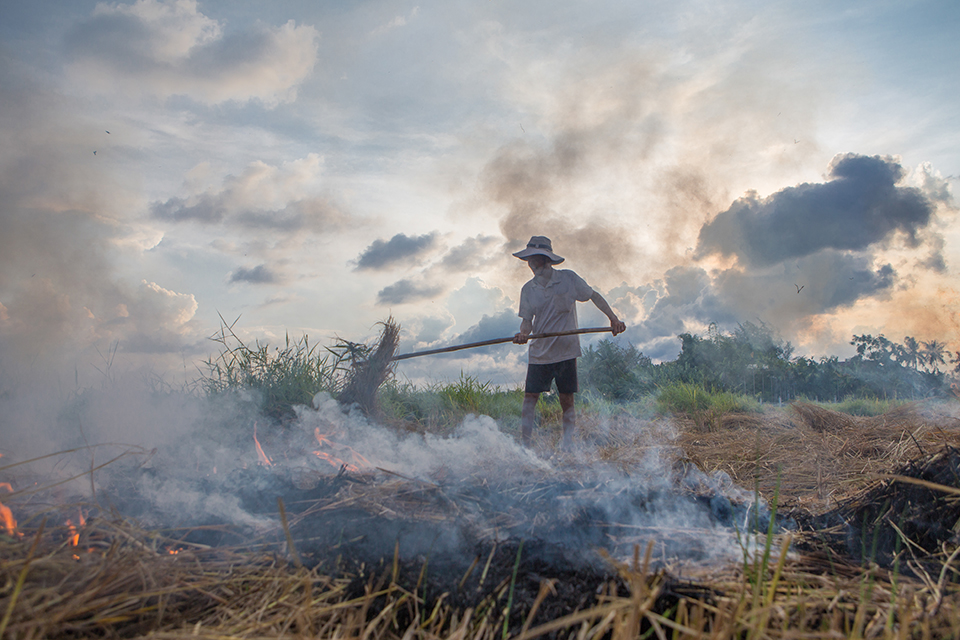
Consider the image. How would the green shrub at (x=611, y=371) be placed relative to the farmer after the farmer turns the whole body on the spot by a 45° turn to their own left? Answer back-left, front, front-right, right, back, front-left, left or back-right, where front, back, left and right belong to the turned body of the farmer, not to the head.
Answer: back

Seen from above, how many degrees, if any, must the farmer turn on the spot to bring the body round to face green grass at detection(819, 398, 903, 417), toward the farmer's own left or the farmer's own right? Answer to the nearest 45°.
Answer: approximately 180°

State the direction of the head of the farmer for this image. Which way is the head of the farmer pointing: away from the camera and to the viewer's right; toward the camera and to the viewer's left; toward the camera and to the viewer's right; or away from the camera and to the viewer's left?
toward the camera and to the viewer's left

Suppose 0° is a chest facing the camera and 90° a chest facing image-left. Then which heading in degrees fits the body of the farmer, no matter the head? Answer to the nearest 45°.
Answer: approximately 45°
